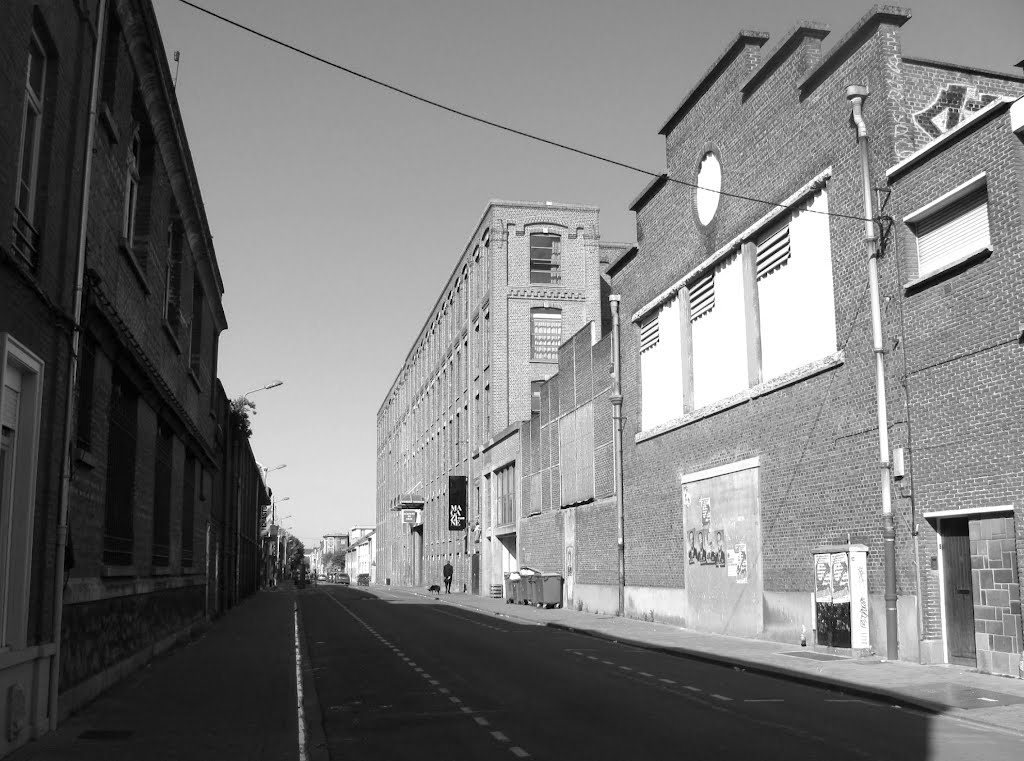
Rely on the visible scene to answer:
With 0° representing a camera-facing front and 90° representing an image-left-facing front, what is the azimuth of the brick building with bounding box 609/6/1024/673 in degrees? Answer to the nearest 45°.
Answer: approximately 45°

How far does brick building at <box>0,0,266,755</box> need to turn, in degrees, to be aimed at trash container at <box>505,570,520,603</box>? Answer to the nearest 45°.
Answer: approximately 45° to its left

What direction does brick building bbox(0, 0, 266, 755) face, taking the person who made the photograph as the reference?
facing to the right of the viewer

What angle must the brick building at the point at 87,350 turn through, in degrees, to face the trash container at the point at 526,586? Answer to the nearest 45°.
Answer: approximately 45° to its left

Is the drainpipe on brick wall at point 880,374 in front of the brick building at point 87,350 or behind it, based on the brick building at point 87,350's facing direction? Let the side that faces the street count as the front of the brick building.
in front

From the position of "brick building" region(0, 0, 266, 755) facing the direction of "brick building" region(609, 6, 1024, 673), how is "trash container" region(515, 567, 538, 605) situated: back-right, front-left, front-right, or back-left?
front-left

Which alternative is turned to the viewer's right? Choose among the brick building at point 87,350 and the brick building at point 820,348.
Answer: the brick building at point 87,350

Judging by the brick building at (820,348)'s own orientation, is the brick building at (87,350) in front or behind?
in front

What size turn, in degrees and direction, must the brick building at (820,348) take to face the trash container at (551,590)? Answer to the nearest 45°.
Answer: approximately 90° to its right

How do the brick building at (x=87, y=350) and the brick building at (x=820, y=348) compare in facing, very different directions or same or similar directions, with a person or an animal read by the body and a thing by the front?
very different directions

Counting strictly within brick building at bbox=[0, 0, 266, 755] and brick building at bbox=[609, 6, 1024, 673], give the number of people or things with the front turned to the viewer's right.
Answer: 1

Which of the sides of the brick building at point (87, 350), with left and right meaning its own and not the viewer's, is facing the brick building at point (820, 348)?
front

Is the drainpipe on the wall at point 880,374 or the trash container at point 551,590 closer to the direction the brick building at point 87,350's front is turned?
the drainpipe on the wall

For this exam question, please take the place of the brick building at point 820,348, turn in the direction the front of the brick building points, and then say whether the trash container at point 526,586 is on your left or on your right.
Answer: on your right
